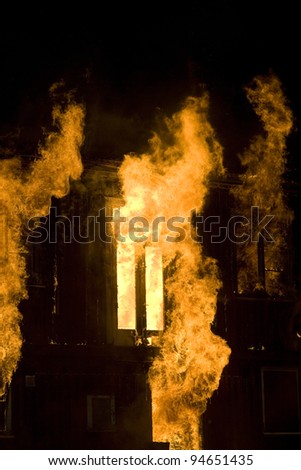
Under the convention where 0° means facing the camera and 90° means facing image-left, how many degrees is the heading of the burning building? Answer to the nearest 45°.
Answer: approximately 0°
